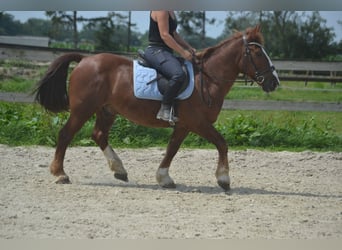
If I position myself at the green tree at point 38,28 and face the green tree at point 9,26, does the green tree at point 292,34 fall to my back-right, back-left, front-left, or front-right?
back-left

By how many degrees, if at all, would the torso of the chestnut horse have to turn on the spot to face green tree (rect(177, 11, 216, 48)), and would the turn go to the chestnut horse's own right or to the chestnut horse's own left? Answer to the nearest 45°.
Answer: approximately 90° to the chestnut horse's own left

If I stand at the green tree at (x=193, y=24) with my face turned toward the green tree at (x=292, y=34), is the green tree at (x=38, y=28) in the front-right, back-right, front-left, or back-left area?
back-left

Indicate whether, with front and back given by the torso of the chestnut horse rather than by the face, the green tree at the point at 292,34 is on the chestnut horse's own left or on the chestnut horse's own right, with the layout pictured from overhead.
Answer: on the chestnut horse's own left

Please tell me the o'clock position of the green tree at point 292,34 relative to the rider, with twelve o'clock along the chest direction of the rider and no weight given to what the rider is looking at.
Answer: The green tree is roughly at 10 o'clock from the rider.

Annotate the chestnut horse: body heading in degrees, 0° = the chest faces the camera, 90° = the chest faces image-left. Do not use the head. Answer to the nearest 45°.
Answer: approximately 270°

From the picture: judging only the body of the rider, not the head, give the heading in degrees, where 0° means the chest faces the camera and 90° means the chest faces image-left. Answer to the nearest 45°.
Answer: approximately 270°
